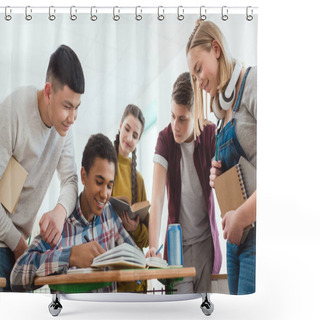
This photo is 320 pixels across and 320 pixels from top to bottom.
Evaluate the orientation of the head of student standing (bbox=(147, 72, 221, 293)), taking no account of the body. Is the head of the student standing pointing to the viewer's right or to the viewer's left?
to the viewer's left

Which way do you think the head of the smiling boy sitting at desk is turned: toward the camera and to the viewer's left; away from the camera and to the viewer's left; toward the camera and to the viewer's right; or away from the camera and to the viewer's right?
toward the camera and to the viewer's right
